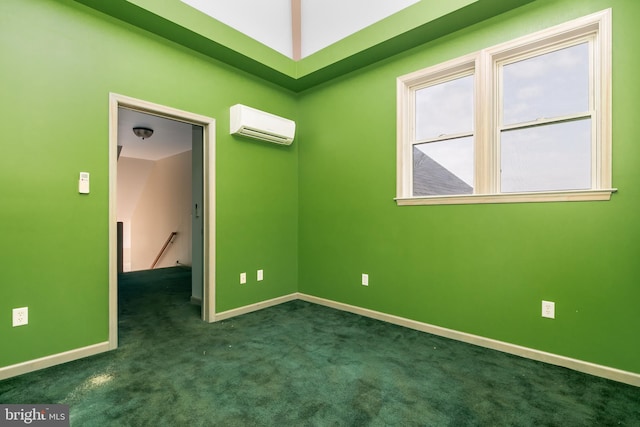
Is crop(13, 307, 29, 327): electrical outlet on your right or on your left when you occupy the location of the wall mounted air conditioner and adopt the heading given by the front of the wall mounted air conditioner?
on your right

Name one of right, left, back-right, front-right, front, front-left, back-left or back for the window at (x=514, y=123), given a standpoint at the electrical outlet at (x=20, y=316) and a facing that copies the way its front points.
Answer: front-left

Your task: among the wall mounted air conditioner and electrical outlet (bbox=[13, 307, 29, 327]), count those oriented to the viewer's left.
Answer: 0

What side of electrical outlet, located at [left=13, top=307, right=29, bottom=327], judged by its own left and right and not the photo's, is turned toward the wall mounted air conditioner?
left

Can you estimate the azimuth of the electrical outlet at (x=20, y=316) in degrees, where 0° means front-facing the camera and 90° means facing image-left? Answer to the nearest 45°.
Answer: approximately 0°

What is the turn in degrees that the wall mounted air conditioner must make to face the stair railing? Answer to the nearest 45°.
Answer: approximately 180°

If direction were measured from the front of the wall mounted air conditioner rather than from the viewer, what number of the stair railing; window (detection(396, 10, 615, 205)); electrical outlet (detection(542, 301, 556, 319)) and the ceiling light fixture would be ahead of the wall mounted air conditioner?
2

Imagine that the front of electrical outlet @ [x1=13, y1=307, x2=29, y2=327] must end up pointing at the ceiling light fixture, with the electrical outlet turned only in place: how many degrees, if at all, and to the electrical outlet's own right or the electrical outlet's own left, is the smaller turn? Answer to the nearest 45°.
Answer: approximately 135° to the electrical outlet's own left

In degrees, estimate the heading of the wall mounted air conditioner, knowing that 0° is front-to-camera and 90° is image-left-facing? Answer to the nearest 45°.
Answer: approximately 315°

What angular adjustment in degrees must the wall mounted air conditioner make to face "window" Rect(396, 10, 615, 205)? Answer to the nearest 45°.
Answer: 0° — it already faces it

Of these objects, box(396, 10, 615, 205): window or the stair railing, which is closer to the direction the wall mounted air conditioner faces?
the window

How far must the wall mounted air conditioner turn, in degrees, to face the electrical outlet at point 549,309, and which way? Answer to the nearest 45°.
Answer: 0° — it already faces it

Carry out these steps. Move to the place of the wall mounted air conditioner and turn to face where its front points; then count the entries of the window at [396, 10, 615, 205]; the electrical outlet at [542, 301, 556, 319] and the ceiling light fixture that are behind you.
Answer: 1

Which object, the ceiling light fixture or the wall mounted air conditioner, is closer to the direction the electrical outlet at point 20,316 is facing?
the wall mounted air conditioner
